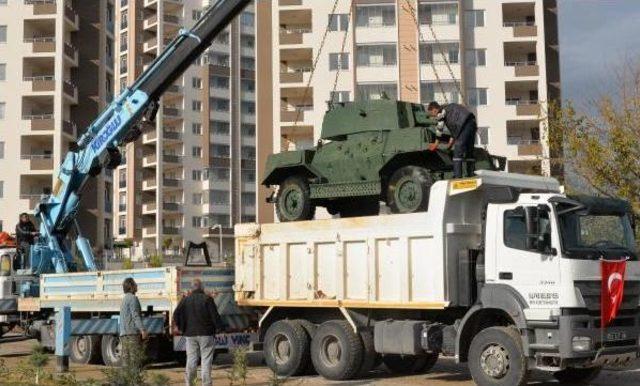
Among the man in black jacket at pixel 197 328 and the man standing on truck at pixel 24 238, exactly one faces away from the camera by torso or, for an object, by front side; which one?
the man in black jacket

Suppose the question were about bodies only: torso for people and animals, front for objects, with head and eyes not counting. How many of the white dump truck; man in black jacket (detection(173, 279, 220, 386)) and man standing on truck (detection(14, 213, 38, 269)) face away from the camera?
1

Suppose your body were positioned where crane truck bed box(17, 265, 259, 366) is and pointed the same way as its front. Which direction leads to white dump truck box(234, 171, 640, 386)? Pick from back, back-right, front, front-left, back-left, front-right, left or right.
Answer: back

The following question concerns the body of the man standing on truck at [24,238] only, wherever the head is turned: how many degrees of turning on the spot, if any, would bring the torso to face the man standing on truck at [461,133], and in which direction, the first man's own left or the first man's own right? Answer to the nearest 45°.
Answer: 0° — they already face them

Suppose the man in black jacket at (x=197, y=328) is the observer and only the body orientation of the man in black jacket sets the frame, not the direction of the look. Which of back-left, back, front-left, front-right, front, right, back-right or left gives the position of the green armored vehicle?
front-right

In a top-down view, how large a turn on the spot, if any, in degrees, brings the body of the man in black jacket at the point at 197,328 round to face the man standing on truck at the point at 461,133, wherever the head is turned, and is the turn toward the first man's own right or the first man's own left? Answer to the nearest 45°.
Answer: approximately 90° to the first man's own right

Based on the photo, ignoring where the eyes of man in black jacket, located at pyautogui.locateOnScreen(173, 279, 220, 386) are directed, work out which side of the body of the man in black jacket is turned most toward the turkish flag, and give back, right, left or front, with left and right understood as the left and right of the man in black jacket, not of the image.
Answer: right

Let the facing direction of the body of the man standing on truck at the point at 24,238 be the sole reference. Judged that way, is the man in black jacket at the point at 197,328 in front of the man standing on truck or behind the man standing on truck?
in front

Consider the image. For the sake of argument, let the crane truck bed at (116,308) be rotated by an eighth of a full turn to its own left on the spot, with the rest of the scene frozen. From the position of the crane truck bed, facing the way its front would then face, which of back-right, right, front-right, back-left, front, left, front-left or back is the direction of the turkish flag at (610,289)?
back-left

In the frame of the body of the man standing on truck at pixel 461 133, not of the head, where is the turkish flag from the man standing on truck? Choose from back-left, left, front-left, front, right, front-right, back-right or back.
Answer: back-left

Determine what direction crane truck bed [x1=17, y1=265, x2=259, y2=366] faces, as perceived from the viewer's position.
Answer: facing away from the viewer and to the left of the viewer

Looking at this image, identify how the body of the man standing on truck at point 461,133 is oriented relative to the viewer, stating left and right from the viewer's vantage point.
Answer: facing to the left of the viewer

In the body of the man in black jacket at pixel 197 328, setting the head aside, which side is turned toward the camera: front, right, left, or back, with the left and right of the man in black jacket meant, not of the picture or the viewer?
back

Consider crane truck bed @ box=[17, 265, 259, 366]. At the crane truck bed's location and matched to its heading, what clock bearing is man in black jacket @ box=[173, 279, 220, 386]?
The man in black jacket is roughly at 7 o'clock from the crane truck bed.

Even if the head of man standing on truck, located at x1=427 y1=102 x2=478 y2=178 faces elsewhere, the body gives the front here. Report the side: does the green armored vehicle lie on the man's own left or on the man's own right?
on the man's own right

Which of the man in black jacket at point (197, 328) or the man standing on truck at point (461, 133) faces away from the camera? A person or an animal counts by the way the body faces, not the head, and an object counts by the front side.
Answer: the man in black jacket

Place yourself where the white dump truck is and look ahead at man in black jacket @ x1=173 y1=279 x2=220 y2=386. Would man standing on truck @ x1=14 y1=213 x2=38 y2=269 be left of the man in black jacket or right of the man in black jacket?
right
